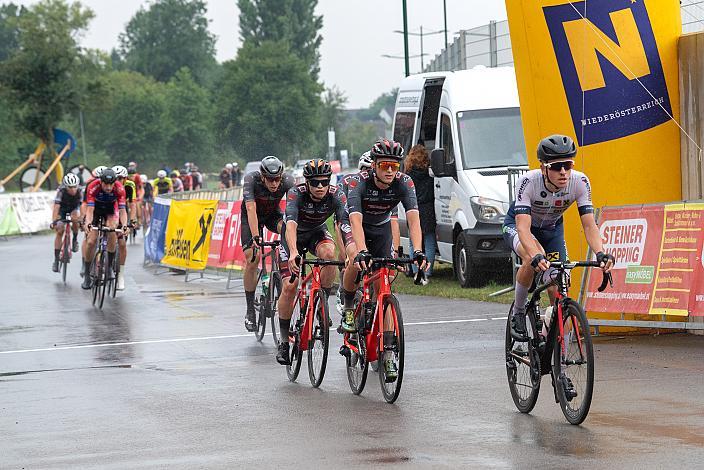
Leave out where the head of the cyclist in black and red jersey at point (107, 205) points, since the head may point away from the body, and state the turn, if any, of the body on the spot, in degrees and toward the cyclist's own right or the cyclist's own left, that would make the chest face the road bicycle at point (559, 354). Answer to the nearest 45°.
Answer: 0° — they already face it

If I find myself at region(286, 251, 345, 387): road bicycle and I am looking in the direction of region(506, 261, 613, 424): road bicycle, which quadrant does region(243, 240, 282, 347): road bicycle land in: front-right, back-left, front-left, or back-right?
back-left

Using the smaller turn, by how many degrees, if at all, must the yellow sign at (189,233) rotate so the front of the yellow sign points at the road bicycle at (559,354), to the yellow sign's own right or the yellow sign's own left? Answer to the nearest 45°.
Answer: approximately 45° to the yellow sign's own left

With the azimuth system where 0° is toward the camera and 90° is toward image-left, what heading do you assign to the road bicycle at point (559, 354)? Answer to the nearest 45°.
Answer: approximately 315°

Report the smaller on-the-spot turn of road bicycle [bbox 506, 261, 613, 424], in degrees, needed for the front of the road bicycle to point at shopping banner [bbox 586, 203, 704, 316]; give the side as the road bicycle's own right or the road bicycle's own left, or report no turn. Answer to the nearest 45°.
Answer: approximately 135° to the road bicycle's own left

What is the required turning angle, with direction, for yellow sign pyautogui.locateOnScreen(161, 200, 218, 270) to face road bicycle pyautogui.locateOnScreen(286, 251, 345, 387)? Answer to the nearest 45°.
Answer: approximately 45° to its left

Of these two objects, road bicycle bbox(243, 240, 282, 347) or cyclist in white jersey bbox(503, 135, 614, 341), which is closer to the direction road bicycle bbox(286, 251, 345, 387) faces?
the cyclist in white jersey
